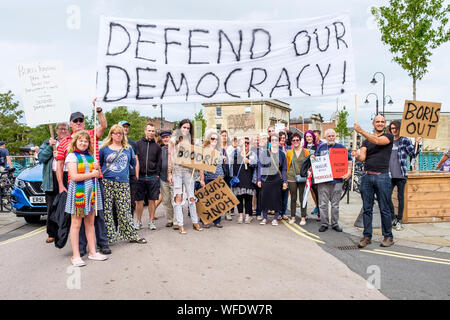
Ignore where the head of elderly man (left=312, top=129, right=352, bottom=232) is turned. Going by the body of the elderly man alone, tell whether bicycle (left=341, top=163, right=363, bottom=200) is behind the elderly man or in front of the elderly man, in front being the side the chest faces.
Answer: behind

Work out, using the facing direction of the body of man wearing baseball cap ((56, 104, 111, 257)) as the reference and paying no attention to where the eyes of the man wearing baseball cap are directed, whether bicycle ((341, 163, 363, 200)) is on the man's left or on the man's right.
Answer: on the man's left

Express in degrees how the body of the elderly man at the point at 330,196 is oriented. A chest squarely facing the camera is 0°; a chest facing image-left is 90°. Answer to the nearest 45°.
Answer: approximately 0°

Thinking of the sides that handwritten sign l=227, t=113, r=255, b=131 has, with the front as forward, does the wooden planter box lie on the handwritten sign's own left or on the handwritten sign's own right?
on the handwritten sign's own left

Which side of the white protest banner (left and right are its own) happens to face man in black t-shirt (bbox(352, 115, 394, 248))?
left

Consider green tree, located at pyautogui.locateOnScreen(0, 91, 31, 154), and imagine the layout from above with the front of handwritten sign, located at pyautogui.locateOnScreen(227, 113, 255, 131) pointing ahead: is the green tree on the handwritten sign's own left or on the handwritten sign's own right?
on the handwritten sign's own right

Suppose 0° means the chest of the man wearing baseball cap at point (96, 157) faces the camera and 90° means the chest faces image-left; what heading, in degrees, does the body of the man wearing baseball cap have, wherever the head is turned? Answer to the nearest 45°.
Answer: approximately 0°
